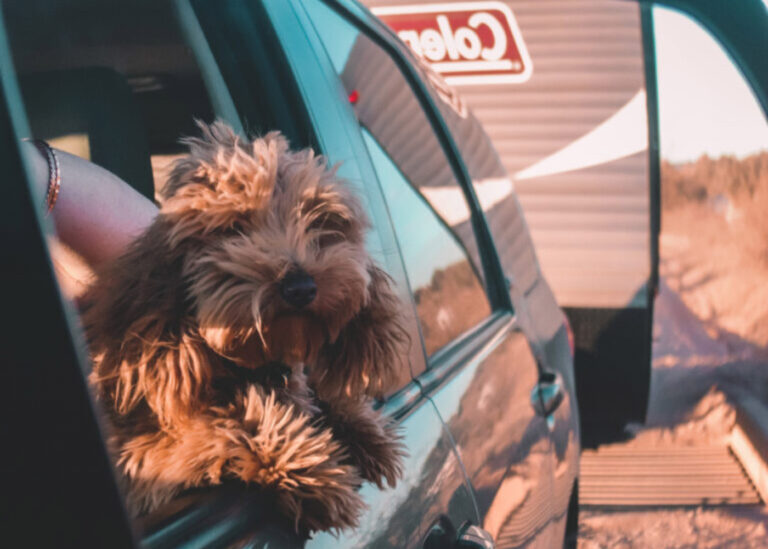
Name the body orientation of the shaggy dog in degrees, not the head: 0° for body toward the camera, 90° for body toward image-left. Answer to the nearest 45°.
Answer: approximately 315°

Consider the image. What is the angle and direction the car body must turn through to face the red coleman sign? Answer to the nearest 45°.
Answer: approximately 135° to its right

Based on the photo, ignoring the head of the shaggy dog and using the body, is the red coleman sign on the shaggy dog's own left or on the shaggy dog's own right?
on the shaggy dog's own left

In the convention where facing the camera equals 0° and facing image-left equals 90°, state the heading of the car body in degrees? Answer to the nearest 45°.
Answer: approximately 45°
